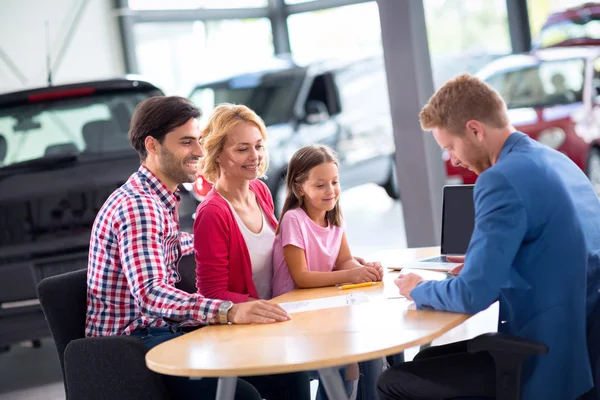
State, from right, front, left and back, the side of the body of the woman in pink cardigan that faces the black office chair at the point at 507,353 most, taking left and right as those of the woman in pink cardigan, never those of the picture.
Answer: front

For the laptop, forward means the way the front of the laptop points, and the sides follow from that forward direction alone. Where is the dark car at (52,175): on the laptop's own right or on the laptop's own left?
on the laptop's own right

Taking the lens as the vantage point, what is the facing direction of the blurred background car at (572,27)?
facing the viewer and to the left of the viewer

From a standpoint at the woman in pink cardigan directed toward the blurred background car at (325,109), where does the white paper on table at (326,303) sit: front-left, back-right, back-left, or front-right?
back-right

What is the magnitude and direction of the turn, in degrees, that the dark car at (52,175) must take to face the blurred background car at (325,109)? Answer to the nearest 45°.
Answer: approximately 45° to its right

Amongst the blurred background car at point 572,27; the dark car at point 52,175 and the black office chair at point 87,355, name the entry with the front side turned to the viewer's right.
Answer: the black office chair

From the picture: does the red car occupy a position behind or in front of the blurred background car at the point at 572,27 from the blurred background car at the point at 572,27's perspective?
in front

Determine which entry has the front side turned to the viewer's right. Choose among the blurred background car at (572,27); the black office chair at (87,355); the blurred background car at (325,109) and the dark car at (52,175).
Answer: the black office chair

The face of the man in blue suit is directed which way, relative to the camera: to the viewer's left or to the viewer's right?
to the viewer's left

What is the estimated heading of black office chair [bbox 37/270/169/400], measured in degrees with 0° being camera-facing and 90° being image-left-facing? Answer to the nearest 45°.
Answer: approximately 270°

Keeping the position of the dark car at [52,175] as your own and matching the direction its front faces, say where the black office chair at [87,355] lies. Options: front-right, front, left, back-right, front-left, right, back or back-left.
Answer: back

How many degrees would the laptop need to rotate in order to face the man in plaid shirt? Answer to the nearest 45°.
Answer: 0° — it already faces them

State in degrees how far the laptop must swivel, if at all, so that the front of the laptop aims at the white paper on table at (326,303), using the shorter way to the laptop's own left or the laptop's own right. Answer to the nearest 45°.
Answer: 0° — it already faces it

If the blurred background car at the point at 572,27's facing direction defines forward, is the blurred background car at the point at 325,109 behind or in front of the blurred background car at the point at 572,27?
in front

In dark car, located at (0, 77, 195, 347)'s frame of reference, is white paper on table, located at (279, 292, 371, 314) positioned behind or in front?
behind

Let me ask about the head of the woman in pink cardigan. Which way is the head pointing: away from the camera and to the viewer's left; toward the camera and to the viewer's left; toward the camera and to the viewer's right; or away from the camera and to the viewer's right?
toward the camera and to the viewer's right

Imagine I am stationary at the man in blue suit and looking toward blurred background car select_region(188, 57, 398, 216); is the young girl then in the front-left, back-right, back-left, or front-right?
front-left

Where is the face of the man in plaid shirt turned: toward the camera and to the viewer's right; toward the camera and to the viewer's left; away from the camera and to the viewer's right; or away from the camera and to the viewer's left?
toward the camera and to the viewer's right

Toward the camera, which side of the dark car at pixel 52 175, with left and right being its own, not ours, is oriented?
back

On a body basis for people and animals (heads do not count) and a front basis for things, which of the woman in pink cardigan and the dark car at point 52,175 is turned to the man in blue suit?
the woman in pink cardigan
